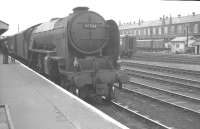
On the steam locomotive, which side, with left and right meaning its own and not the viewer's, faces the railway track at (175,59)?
left

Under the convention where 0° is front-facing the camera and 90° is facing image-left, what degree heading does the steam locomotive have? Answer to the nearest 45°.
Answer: approximately 315°

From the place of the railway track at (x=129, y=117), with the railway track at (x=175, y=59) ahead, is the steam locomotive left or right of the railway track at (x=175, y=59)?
left

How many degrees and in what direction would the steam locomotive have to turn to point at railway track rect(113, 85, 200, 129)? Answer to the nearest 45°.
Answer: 0° — it already faces it
